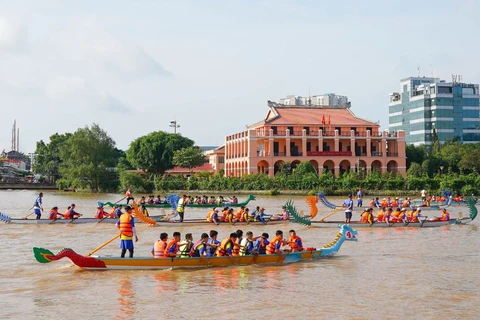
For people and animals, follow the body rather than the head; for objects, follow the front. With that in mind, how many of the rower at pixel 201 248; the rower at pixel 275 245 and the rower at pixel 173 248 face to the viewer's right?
3

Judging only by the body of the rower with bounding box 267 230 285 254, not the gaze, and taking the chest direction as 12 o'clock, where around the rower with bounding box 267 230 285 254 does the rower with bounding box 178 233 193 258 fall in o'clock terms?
the rower with bounding box 178 233 193 258 is roughly at 5 o'clock from the rower with bounding box 267 230 285 254.

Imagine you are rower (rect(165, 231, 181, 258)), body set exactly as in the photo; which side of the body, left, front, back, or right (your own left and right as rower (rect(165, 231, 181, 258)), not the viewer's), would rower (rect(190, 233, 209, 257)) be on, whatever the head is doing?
front

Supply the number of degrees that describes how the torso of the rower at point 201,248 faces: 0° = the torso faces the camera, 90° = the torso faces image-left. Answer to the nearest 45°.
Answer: approximately 270°

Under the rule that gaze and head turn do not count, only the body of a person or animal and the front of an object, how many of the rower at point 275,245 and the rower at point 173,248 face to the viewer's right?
2

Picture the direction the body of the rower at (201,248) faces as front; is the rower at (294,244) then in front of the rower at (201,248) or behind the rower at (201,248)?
in front

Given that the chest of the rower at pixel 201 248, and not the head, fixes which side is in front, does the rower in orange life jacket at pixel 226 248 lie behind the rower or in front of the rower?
in front

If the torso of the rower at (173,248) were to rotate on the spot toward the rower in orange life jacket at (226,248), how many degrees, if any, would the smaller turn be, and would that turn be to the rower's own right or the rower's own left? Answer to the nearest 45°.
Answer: approximately 45° to the rower's own left

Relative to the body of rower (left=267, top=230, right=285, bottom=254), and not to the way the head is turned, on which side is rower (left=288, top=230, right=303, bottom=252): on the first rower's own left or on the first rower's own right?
on the first rower's own left

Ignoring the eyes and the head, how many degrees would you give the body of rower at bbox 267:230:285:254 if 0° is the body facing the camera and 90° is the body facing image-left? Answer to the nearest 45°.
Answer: approximately 270°

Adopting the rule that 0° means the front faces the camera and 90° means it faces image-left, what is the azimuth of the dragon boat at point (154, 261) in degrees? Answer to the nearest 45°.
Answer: approximately 270°

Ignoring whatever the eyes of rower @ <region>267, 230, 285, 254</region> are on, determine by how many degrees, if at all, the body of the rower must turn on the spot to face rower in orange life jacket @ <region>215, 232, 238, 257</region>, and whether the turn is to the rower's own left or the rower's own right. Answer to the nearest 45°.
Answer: approximately 135° to the rower's own right

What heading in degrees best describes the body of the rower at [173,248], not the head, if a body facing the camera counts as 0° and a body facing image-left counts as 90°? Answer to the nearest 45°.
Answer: approximately 270°
